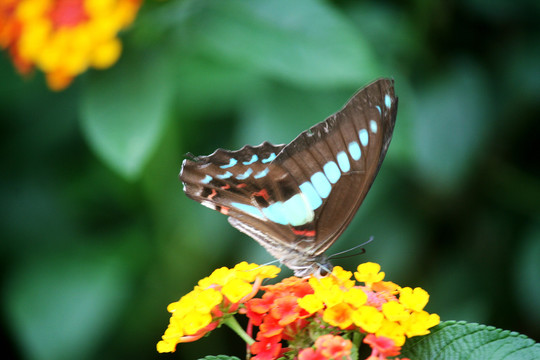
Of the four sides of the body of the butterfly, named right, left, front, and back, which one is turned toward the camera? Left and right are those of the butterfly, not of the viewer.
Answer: right

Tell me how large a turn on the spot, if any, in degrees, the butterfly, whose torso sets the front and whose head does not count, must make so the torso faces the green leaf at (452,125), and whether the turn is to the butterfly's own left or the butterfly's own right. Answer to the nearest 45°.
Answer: approximately 45° to the butterfly's own left

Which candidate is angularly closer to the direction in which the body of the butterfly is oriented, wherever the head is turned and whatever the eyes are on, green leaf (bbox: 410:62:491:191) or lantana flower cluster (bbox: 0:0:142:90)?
the green leaf

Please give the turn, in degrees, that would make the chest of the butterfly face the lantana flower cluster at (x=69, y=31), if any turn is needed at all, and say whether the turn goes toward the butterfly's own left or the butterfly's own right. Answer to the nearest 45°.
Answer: approximately 135° to the butterfly's own left

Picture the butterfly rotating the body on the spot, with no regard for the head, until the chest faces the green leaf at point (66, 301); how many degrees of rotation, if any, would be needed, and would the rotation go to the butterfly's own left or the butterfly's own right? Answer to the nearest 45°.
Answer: approximately 135° to the butterfly's own left

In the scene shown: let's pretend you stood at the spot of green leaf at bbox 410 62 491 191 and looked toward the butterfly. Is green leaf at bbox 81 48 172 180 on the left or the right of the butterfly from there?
right
